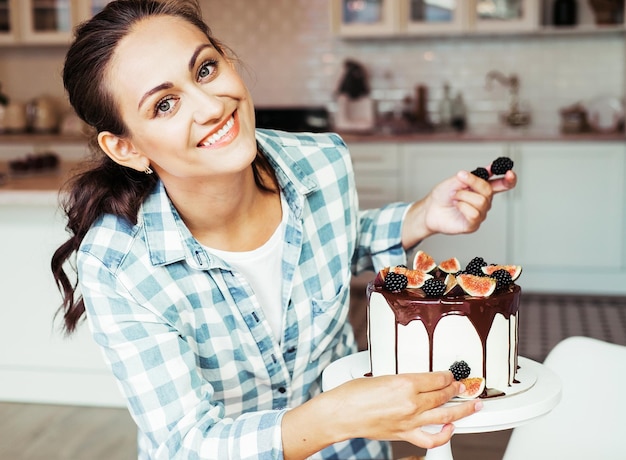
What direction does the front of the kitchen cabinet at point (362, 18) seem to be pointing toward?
toward the camera

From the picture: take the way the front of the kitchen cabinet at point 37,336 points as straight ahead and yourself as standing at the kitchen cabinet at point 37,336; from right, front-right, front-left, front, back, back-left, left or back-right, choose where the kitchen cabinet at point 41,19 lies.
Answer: back

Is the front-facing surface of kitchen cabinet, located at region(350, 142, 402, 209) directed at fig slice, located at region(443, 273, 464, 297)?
yes

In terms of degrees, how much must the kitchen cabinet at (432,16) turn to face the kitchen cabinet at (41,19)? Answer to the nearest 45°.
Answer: approximately 90° to its right

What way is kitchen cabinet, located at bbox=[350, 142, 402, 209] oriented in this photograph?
toward the camera

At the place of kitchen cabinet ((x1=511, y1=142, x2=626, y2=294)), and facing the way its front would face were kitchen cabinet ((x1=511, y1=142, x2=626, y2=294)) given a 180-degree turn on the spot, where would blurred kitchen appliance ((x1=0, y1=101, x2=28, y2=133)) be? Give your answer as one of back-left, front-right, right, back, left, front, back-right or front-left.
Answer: left

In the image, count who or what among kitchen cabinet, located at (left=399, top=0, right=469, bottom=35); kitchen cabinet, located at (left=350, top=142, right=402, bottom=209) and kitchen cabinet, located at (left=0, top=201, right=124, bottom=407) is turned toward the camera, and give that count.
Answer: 3

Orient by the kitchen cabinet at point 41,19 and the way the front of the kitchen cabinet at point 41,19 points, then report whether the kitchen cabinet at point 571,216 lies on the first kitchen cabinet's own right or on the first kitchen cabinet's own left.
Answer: on the first kitchen cabinet's own left

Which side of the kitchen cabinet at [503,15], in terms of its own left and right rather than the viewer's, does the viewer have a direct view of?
front

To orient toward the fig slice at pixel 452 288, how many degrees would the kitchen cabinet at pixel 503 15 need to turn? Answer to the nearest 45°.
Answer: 0° — it already faces it
